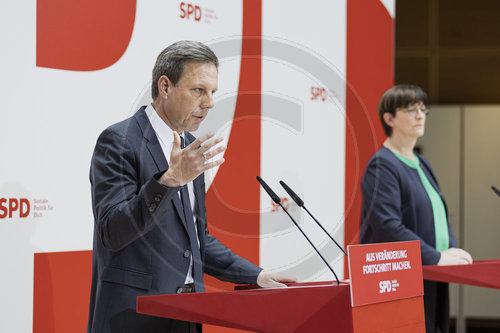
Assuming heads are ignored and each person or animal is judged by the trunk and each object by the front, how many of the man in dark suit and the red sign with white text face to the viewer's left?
0

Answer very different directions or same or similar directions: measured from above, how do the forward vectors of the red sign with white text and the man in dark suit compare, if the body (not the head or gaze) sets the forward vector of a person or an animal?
same or similar directions

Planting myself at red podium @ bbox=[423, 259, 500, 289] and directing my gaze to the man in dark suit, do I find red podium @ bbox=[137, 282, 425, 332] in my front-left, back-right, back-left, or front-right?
front-left

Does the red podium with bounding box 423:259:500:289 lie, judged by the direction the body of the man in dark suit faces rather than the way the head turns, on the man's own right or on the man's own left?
on the man's own left

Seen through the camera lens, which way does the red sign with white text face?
facing the viewer and to the right of the viewer

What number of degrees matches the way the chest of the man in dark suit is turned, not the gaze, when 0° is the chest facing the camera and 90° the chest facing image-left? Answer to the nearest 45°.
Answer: approximately 315°

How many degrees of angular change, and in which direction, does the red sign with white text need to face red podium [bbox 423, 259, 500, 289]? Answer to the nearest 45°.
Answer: approximately 135° to its left
